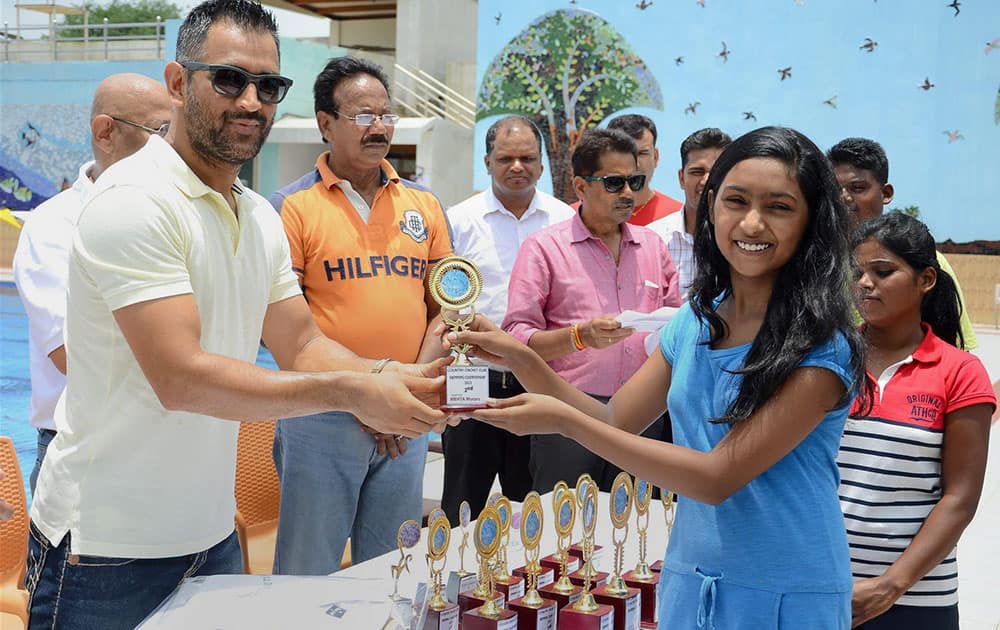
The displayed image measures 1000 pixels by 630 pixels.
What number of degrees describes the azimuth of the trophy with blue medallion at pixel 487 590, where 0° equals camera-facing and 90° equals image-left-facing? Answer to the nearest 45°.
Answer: approximately 315°

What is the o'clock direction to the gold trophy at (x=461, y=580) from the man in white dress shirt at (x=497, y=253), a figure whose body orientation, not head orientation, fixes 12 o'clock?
The gold trophy is roughly at 12 o'clock from the man in white dress shirt.

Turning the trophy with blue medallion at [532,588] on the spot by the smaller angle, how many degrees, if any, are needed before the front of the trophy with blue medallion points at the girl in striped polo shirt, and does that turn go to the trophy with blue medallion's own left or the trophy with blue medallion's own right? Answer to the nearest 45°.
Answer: approximately 45° to the trophy with blue medallion's own left

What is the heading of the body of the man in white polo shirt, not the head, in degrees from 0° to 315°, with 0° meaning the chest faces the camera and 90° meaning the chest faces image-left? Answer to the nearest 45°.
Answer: approximately 315°

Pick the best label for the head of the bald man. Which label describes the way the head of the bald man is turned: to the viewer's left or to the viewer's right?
to the viewer's right

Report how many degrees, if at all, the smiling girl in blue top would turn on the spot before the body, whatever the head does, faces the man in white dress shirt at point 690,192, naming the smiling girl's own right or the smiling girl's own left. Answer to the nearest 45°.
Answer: approximately 135° to the smiling girl's own right

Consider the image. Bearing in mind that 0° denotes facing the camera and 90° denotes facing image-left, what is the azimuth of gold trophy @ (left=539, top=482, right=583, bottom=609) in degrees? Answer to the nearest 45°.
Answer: approximately 315°
